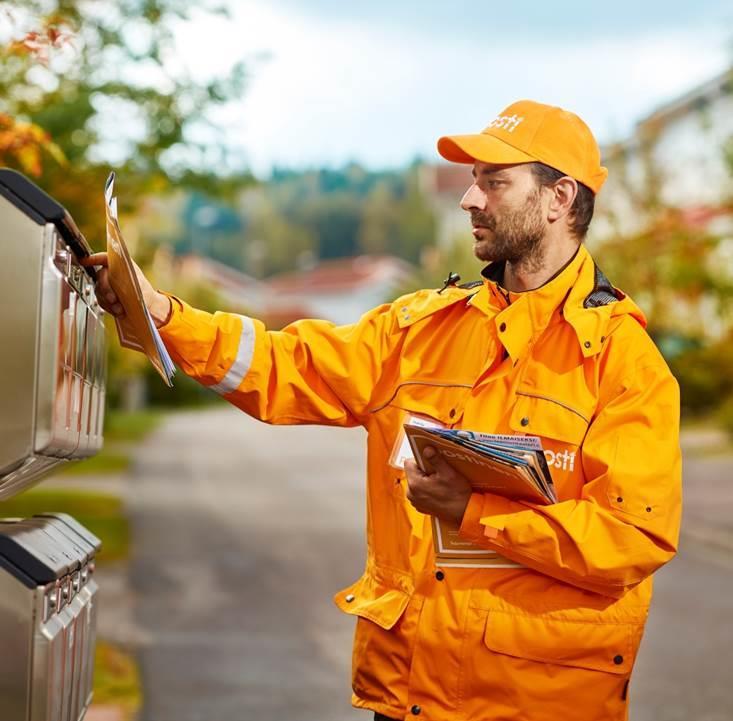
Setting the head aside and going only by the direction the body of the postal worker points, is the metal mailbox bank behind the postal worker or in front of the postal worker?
in front

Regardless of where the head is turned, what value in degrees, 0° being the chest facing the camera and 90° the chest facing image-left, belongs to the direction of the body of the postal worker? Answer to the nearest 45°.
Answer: approximately 45°

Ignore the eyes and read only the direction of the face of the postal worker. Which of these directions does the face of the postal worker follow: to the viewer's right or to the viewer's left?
to the viewer's left
